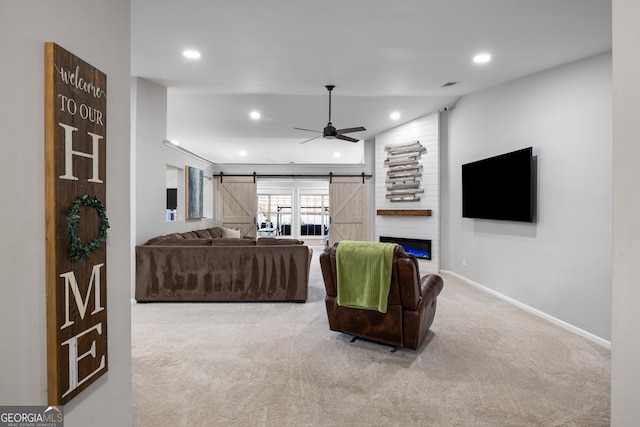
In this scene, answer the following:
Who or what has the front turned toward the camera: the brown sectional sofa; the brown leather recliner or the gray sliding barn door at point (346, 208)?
the gray sliding barn door

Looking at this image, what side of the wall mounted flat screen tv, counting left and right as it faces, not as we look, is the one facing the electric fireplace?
right

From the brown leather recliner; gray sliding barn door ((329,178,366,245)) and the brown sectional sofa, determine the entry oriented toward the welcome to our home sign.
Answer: the gray sliding barn door

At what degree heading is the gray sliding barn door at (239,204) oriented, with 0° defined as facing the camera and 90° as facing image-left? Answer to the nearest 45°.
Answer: approximately 0°

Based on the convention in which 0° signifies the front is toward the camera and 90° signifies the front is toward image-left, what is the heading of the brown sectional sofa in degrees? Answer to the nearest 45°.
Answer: approximately 180°

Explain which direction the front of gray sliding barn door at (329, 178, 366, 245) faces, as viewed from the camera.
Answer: facing the viewer

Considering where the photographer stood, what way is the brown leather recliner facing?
facing away from the viewer and to the right of the viewer

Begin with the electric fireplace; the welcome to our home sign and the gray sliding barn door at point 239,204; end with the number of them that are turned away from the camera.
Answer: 0

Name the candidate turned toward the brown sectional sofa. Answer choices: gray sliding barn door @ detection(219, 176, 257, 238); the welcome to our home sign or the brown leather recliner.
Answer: the gray sliding barn door

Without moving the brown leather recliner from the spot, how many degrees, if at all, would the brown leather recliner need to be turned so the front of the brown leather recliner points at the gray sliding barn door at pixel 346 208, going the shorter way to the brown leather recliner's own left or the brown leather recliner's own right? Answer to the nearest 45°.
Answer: approximately 45° to the brown leather recliner's own left

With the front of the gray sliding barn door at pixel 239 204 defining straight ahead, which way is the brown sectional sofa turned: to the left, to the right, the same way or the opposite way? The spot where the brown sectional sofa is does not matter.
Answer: the opposite way

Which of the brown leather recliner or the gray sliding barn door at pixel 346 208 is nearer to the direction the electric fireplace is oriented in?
the brown leather recliner

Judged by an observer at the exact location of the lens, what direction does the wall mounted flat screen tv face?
facing the viewer and to the left of the viewer
